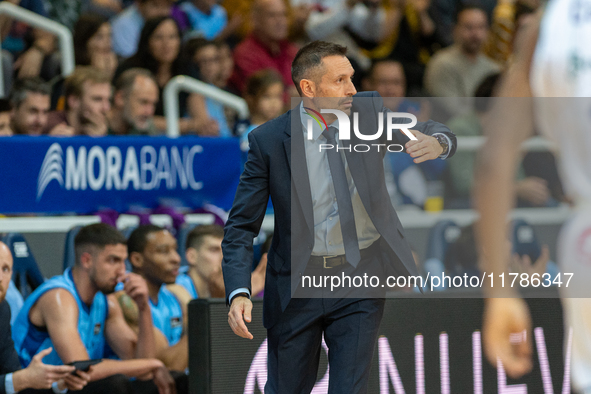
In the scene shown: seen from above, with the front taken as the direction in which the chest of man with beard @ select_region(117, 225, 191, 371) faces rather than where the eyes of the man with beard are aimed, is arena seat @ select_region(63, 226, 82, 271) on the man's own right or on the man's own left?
on the man's own right

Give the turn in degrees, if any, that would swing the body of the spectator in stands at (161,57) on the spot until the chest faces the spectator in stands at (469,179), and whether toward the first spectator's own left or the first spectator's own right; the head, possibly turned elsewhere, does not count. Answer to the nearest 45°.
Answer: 0° — they already face them

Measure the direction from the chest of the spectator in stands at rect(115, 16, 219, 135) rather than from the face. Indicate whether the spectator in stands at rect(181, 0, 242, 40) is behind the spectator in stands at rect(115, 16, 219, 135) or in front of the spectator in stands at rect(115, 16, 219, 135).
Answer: behind

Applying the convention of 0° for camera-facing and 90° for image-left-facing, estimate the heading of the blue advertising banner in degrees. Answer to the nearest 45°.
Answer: approximately 0°

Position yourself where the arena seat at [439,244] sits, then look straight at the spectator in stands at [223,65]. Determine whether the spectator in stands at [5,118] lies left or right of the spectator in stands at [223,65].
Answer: left
